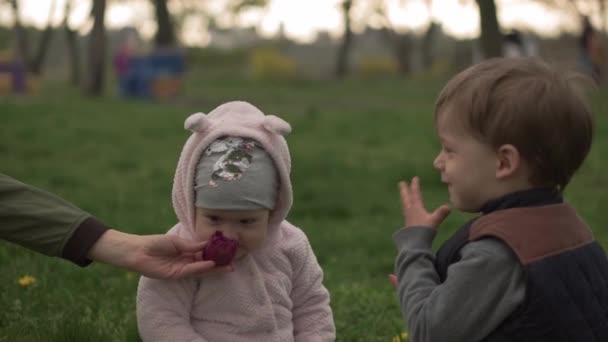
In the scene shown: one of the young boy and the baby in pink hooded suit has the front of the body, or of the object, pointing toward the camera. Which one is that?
the baby in pink hooded suit

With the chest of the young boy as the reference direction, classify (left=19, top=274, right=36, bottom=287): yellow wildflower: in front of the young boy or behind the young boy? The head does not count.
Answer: in front

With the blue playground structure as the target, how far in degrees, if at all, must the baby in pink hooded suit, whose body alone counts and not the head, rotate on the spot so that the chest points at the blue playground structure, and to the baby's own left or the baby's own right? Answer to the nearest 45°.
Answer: approximately 180°

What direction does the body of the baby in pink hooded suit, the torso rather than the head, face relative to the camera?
toward the camera

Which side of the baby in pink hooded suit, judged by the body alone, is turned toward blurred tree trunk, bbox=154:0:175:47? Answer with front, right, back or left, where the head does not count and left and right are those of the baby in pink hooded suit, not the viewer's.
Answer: back

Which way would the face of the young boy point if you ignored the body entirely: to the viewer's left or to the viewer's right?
to the viewer's left

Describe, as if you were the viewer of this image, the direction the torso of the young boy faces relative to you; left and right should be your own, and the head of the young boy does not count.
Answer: facing away from the viewer and to the left of the viewer

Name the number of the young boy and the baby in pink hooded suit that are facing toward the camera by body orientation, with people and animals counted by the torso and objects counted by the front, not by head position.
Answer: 1

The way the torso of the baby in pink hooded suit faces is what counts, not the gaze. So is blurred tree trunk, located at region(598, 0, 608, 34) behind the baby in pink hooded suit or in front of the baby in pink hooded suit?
behind

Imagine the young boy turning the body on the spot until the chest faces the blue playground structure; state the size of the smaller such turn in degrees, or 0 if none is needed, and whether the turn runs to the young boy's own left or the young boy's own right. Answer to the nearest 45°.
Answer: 0° — they already face it

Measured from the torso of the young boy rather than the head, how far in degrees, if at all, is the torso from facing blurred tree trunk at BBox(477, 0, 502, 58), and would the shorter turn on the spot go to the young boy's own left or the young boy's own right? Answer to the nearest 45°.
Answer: approximately 45° to the young boy's own right

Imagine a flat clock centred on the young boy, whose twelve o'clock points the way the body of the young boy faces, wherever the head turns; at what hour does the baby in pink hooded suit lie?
The baby in pink hooded suit is roughly at 11 o'clock from the young boy.
